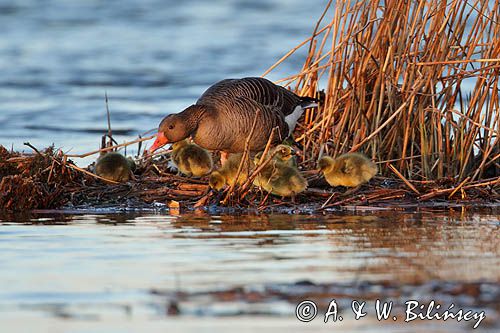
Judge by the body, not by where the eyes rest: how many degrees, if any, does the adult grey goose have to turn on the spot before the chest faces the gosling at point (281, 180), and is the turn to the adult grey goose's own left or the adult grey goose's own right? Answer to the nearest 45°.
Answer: approximately 90° to the adult grey goose's own left

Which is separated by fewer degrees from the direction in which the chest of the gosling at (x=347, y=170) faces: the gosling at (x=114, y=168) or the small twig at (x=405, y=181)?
the gosling

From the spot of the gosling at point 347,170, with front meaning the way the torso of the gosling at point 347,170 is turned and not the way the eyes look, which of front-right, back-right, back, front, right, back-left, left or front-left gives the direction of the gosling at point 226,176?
front

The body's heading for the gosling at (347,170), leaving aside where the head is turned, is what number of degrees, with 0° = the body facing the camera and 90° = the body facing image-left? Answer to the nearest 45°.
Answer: approximately 90°

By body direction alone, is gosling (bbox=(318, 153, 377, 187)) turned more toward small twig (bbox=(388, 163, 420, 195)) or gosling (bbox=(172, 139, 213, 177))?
the gosling

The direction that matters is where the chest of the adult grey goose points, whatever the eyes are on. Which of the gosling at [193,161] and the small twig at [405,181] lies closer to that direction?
the gosling

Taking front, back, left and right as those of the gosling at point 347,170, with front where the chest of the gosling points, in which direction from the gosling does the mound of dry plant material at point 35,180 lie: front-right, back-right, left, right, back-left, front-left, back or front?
front

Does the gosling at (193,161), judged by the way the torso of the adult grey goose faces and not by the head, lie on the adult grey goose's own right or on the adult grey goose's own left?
on the adult grey goose's own left

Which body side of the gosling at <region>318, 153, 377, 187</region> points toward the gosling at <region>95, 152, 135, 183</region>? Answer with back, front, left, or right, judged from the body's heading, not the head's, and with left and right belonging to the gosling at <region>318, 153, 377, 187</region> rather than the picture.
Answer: front

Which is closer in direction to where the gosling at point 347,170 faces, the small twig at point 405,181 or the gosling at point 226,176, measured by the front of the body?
the gosling

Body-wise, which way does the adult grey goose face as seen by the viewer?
to the viewer's left

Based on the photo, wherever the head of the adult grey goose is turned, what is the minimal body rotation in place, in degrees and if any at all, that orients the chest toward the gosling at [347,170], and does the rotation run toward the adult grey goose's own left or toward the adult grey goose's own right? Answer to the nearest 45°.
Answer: approximately 135° to the adult grey goose's own left

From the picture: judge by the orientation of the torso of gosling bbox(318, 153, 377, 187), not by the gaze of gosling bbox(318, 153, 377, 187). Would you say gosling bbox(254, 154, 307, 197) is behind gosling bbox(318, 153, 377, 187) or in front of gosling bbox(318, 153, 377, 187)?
in front

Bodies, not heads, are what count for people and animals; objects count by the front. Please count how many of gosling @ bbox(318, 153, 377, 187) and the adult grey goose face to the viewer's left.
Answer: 2
